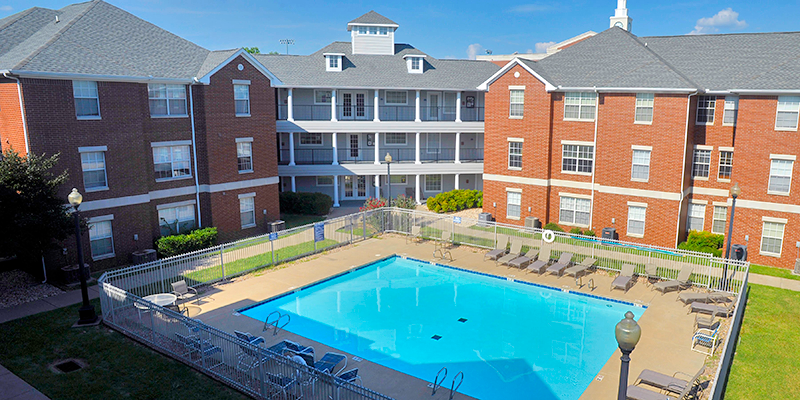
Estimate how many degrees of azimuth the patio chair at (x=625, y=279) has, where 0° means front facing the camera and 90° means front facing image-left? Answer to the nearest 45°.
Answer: approximately 45°

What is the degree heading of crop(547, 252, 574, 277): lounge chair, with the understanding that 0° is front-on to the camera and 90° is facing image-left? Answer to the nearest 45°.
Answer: approximately 45°

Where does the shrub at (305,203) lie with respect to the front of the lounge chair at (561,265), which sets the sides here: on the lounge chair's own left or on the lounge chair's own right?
on the lounge chair's own right

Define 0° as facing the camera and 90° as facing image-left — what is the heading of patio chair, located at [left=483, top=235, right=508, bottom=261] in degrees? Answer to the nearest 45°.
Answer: approximately 45°

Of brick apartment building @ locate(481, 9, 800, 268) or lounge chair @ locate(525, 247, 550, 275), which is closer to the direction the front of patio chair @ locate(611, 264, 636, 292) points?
the lounge chair

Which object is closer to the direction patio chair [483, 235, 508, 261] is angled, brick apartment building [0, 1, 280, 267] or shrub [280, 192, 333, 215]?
the brick apartment building

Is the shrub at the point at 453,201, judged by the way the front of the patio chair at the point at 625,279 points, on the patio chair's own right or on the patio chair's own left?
on the patio chair's own right
